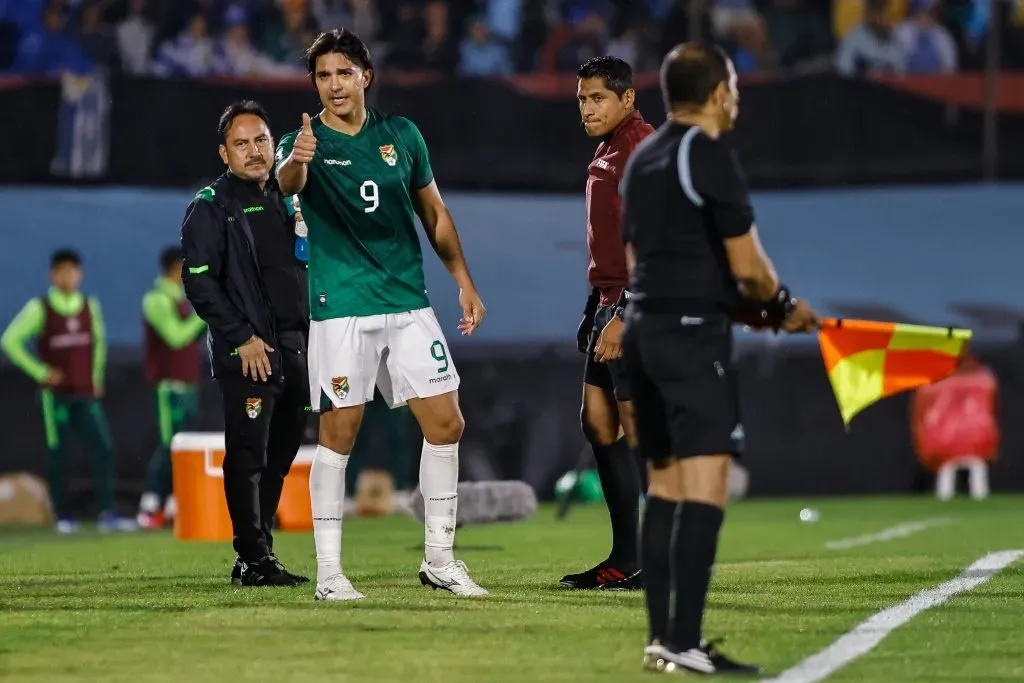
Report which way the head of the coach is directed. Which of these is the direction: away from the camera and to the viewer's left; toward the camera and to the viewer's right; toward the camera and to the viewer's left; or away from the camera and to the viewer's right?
toward the camera and to the viewer's right

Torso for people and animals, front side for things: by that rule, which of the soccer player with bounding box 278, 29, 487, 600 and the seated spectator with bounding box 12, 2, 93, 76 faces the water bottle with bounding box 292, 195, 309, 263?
the seated spectator

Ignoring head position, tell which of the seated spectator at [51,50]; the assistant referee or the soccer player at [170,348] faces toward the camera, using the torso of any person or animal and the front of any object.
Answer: the seated spectator

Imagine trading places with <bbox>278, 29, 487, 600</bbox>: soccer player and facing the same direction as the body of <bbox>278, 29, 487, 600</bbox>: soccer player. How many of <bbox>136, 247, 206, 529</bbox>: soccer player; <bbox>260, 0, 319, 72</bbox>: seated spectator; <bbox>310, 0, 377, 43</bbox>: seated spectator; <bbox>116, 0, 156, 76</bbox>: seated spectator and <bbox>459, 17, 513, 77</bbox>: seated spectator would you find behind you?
5

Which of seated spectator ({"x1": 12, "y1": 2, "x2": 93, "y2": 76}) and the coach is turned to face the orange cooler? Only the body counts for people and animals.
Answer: the seated spectator

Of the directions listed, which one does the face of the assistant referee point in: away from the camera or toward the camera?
away from the camera

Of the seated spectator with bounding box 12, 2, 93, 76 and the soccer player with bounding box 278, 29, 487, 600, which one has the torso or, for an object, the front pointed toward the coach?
the seated spectator

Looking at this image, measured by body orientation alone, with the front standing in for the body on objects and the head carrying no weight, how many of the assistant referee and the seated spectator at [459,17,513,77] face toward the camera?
1

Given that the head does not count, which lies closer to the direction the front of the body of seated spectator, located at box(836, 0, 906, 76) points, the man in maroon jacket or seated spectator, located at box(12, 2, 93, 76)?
the man in maroon jacket

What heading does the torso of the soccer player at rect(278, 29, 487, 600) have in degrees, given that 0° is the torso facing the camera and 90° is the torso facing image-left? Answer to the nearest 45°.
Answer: approximately 0°

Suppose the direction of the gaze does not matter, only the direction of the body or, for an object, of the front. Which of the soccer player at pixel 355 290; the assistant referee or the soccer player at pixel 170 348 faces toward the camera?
the soccer player at pixel 355 290

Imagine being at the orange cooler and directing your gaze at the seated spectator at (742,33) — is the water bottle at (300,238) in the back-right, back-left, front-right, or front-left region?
back-right

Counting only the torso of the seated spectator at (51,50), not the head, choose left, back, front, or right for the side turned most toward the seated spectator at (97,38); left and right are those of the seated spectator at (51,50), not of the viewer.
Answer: left

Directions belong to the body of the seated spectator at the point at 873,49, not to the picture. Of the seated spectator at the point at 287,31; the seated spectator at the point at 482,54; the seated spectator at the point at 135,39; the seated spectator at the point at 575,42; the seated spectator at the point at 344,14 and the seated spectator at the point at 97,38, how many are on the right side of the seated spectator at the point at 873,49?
6
